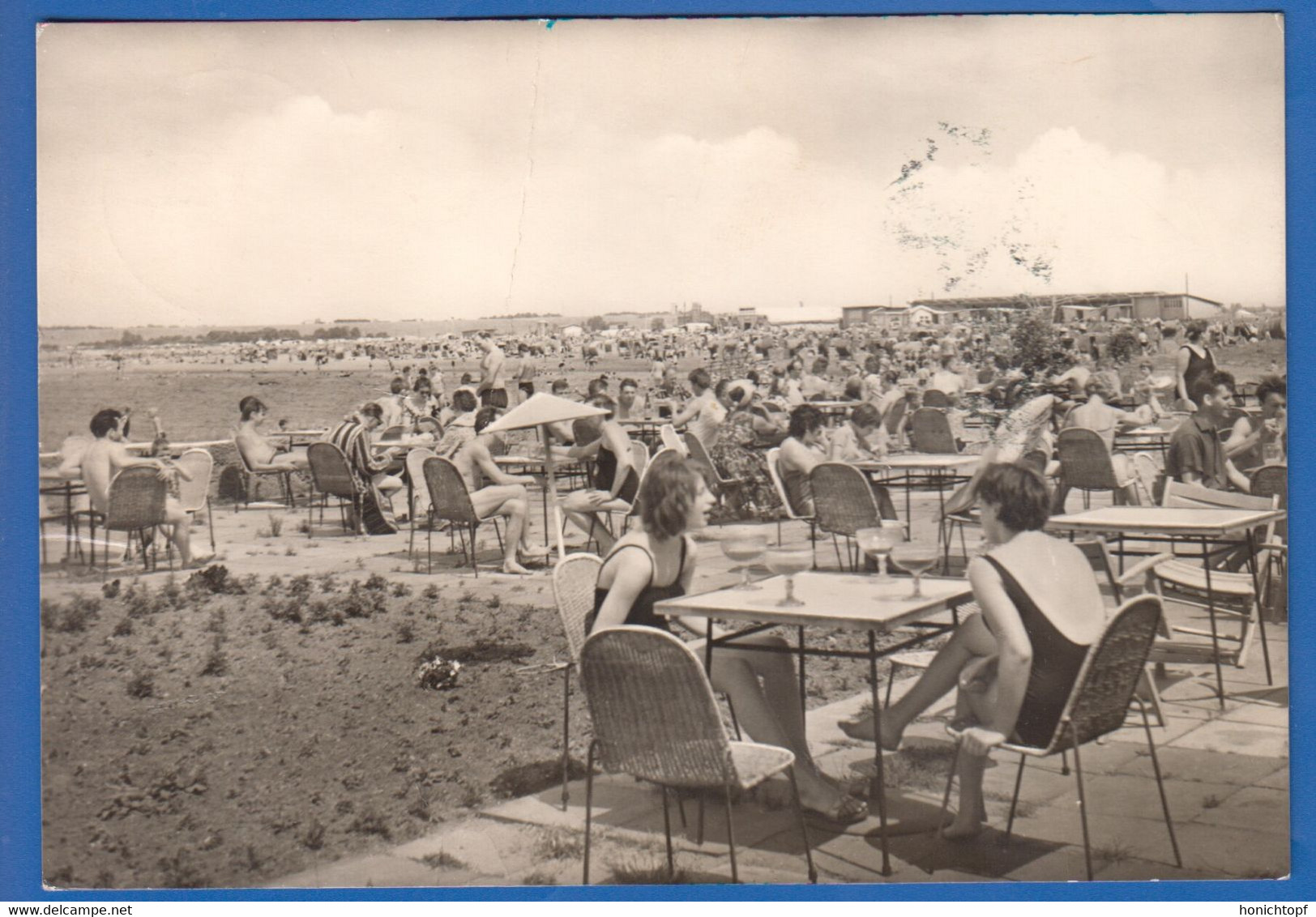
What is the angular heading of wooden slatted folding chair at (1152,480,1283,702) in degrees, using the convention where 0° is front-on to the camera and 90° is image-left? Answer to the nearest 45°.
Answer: approximately 45°

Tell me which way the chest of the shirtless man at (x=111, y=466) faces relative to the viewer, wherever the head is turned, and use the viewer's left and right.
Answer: facing away from the viewer and to the right of the viewer

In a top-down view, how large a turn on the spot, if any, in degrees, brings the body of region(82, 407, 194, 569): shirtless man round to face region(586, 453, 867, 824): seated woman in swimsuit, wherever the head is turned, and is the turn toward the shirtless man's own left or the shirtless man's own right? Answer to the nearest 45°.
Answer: approximately 90° to the shirtless man's own right

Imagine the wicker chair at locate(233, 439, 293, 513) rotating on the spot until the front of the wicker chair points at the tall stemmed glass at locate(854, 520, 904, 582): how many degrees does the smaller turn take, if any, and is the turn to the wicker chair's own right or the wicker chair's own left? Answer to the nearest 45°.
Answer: approximately 45° to the wicker chair's own right

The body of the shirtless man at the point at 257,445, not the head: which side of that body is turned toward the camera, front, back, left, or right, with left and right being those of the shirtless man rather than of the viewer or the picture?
right

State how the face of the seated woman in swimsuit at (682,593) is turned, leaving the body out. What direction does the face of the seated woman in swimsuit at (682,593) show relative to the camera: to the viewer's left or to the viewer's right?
to the viewer's right

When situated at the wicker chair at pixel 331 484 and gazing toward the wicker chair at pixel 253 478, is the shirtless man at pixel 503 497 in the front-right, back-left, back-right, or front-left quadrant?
back-left

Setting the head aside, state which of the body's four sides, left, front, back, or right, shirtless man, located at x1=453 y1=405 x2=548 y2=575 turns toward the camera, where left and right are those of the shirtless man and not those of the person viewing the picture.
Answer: right

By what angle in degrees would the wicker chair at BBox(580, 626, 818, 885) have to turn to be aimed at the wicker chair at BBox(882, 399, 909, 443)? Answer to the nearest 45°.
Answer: approximately 45° to its left

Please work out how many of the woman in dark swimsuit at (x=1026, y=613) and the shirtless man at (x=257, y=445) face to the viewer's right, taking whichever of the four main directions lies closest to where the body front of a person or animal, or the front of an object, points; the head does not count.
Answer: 1

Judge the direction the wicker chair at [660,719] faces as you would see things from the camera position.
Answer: facing away from the viewer and to the right of the viewer

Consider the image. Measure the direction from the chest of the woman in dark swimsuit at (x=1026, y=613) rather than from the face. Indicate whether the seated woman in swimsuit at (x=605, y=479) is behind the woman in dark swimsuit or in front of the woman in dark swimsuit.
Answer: in front

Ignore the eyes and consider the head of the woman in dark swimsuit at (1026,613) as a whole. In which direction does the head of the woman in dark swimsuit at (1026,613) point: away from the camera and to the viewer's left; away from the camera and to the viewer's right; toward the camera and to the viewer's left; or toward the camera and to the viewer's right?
away from the camera and to the viewer's left

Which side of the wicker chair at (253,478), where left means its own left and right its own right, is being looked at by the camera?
right

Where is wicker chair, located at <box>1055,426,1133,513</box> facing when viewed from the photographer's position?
facing away from the viewer and to the right of the viewer
